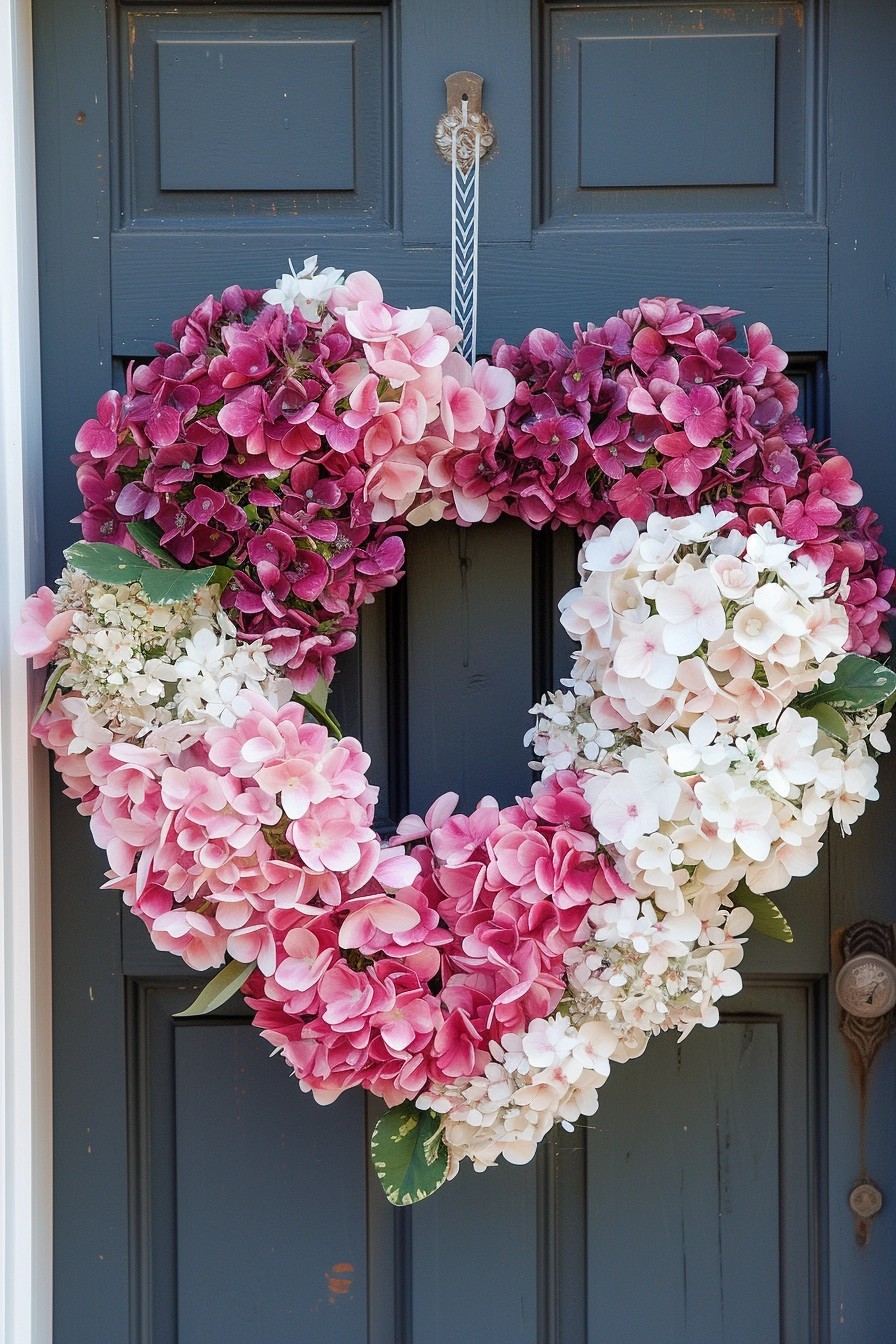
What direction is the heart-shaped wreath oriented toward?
toward the camera
